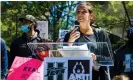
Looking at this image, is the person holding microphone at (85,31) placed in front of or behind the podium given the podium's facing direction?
behind

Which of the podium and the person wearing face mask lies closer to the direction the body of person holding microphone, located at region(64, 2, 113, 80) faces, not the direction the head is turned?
the podium

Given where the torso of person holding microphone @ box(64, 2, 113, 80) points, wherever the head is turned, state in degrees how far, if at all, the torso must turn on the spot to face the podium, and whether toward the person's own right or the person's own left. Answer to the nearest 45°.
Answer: approximately 45° to the person's own left

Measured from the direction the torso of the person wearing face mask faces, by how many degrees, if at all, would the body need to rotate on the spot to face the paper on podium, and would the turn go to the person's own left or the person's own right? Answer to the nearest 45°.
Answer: approximately 45° to the person's own left

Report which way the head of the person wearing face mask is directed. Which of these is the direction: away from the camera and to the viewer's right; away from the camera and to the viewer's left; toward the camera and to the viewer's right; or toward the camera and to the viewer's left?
toward the camera and to the viewer's left

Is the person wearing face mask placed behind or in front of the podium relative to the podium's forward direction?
behind

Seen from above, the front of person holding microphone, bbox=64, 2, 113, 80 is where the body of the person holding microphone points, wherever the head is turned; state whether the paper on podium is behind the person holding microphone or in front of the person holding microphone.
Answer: in front

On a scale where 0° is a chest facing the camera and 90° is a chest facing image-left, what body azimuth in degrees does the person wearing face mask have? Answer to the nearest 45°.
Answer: approximately 45°
